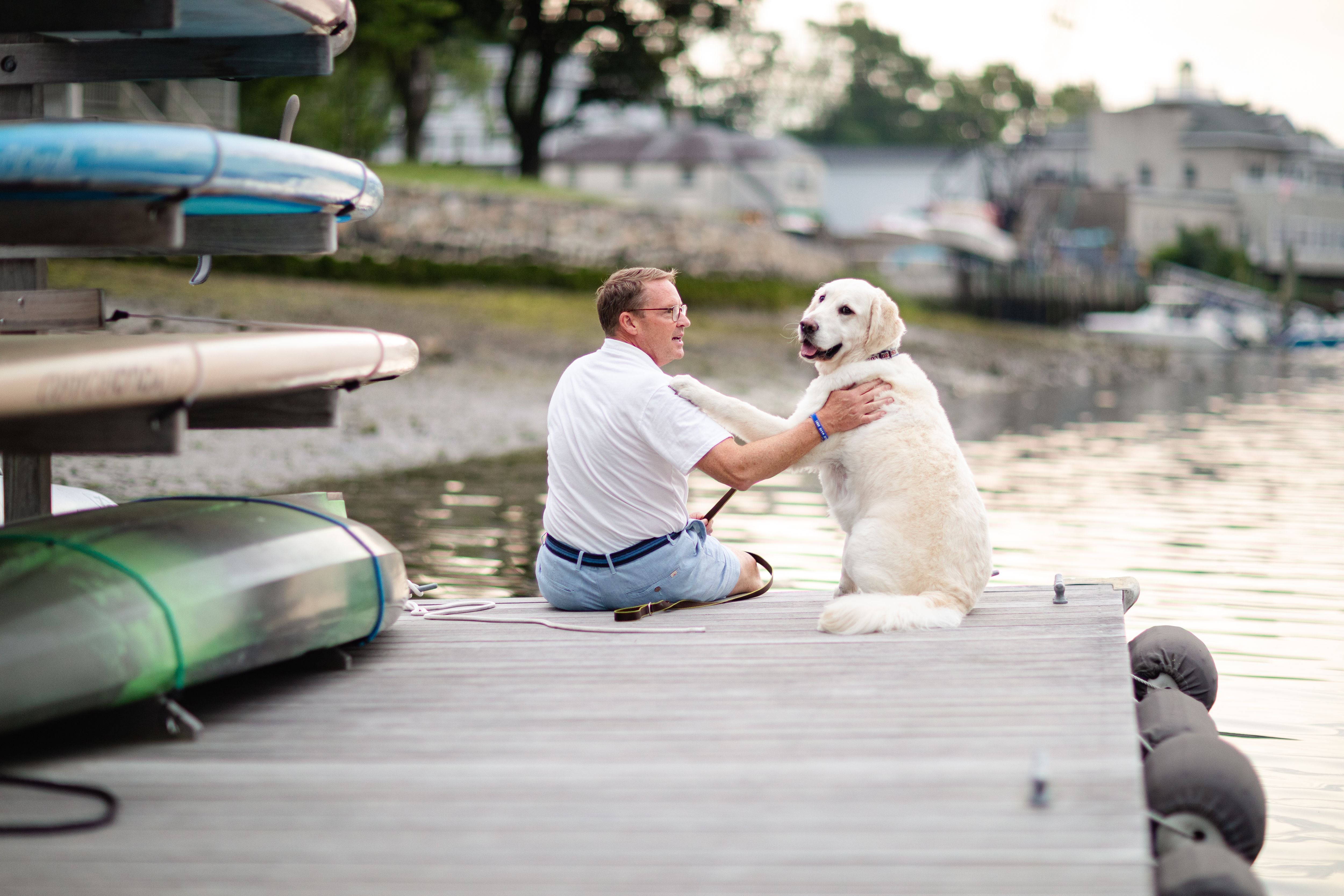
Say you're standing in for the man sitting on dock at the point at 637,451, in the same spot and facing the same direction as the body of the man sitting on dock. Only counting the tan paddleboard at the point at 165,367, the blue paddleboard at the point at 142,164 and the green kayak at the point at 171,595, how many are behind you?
3

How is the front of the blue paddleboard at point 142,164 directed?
to the viewer's right

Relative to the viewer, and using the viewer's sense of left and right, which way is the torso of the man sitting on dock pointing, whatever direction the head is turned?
facing away from the viewer and to the right of the viewer

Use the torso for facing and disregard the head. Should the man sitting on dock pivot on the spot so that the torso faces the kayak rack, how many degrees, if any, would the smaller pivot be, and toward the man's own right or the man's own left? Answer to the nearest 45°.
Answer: approximately 135° to the man's own left

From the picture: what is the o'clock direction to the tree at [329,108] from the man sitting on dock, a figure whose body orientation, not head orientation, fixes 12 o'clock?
The tree is roughly at 10 o'clock from the man sitting on dock.

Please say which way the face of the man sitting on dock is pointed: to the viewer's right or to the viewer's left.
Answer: to the viewer's right

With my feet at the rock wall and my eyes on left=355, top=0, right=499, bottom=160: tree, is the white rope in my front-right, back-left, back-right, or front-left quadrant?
back-left

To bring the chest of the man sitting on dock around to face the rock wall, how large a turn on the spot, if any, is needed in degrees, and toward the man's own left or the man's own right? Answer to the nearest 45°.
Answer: approximately 45° to the man's own left

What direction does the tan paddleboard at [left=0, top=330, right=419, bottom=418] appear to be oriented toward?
to the viewer's right
